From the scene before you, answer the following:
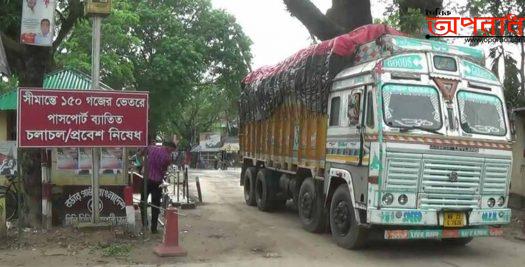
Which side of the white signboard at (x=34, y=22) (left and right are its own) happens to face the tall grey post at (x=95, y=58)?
left

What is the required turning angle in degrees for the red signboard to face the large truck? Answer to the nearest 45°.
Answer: approximately 45° to its left

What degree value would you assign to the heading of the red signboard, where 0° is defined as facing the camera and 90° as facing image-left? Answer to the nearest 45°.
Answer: approximately 0°

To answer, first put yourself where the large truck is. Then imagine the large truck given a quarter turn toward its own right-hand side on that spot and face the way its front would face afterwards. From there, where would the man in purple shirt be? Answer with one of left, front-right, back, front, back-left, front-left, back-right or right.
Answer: front-right

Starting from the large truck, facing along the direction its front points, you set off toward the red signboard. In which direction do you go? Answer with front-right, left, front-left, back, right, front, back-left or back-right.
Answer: back-right
